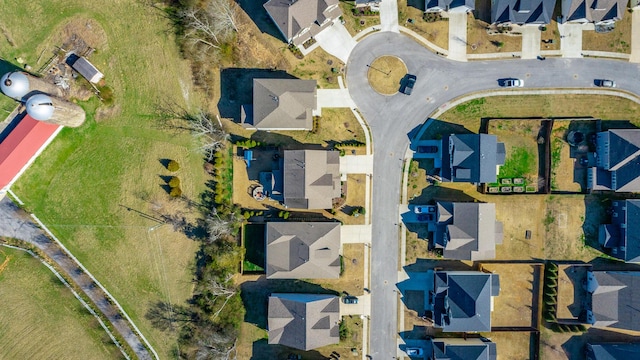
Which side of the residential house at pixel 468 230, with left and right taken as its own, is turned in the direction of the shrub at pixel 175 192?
front

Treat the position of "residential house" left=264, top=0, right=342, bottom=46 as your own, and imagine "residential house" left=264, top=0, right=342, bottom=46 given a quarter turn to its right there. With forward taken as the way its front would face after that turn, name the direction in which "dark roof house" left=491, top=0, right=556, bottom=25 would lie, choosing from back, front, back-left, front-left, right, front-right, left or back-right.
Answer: back-left

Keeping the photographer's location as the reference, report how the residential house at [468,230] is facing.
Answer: facing to the left of the viewer

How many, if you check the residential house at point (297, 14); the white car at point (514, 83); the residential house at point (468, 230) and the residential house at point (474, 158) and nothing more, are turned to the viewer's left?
2

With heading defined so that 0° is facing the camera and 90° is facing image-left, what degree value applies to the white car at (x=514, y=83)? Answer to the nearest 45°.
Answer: approximately 270°

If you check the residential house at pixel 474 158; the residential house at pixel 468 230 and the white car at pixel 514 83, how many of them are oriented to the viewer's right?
1

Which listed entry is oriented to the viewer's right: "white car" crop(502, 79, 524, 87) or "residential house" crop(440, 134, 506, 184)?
the white car

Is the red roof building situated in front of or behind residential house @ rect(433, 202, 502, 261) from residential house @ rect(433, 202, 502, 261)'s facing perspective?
in front

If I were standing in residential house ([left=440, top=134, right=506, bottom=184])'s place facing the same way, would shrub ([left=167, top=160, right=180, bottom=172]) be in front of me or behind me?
in front

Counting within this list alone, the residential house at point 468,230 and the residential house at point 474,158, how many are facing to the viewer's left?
2

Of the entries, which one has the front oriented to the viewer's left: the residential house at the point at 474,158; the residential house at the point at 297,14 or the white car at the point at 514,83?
the residential house at the point at 474,158

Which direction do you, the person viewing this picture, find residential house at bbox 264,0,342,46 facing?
facing the viewer and to the right of the viewer

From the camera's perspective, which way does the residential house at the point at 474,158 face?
to the viewer's left

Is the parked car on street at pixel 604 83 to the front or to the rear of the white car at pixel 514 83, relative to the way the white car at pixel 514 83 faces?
to the front
